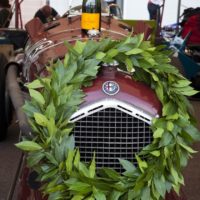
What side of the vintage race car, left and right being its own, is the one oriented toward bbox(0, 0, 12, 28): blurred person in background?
back

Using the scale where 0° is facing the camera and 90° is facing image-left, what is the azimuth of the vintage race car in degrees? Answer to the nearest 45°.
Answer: approximately 0°
